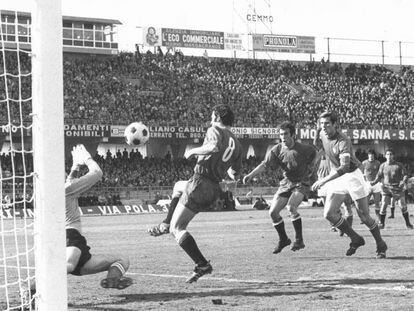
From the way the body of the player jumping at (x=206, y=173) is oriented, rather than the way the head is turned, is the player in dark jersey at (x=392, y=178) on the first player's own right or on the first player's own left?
on the first player's own right

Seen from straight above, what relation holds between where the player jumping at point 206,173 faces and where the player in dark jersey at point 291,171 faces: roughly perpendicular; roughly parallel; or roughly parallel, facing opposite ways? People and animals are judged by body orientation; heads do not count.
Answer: roughly perpendicular

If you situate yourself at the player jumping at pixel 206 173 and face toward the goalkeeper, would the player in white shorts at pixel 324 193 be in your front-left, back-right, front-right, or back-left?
back-right

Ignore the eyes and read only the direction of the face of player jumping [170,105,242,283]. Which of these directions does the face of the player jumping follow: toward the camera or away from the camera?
away from the camera

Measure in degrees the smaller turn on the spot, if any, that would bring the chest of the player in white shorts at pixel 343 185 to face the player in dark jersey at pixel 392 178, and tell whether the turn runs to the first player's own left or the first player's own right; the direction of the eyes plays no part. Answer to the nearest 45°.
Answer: approximately 135° to the first player's own right

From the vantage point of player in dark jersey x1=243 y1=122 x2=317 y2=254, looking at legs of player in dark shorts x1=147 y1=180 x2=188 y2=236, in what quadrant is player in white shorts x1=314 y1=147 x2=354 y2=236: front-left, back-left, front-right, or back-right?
back-right

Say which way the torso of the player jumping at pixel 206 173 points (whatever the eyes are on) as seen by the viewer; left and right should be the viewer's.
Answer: facing away from the viewer and to the left of the viewer

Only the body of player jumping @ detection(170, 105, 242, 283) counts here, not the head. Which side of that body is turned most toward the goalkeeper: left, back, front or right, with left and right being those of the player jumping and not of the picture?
left

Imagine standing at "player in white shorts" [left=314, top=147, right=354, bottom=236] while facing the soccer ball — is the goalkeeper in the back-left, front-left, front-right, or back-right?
front-left

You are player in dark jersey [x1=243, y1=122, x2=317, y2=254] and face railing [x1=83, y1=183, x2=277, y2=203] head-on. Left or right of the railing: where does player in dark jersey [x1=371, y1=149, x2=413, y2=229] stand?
right

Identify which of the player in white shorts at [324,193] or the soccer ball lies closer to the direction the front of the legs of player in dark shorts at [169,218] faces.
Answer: the soccer ball

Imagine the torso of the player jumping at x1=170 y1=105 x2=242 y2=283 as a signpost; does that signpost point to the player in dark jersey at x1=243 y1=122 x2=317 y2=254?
no

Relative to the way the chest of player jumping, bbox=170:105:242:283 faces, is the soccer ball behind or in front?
in front
